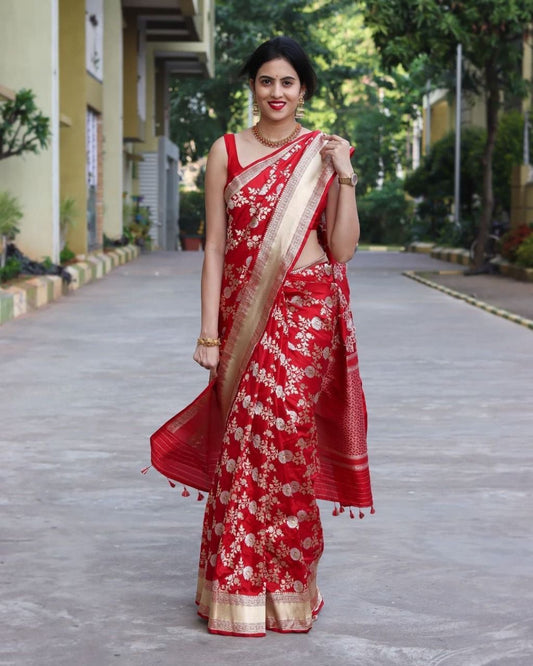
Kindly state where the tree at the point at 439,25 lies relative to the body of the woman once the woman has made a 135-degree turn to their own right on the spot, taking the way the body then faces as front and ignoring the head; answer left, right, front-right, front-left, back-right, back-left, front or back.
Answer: front-right

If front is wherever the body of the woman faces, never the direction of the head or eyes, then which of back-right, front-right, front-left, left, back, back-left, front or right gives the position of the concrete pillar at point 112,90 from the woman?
back

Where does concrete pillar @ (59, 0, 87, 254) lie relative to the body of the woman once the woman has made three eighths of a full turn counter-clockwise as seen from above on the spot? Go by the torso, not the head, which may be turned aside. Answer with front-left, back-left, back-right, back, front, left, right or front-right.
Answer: front-left

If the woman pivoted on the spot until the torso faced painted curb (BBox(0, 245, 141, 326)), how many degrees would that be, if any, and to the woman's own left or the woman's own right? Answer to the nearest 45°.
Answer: approximately 180°

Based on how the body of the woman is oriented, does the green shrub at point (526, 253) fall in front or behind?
behind

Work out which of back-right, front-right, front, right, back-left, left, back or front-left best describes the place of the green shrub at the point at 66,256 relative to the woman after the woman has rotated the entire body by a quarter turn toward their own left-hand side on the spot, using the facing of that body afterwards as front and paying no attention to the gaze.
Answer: left

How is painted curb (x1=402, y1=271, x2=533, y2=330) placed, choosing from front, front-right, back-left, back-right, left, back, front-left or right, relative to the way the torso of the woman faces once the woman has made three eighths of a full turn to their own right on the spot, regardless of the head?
front-right

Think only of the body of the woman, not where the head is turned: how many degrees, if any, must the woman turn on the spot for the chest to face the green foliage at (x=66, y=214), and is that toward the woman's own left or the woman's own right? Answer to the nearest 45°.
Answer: approximately 180°

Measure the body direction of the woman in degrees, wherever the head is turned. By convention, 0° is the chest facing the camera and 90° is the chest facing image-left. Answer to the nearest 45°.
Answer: approximately 0°
